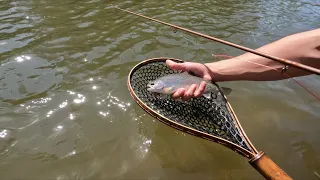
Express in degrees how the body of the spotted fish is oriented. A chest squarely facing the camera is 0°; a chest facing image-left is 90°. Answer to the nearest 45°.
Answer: approximately 90°
